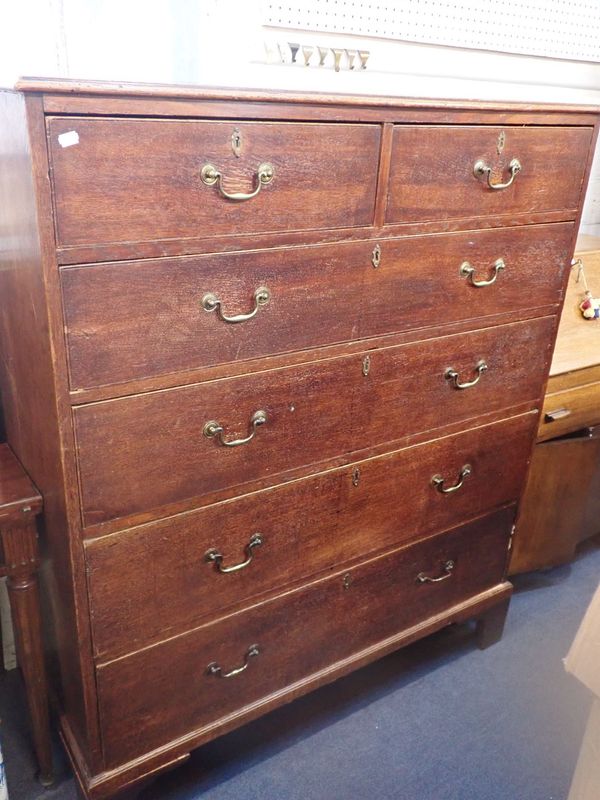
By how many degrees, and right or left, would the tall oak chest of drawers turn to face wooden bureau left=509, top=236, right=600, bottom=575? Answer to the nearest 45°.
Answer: approximately 90° to its left

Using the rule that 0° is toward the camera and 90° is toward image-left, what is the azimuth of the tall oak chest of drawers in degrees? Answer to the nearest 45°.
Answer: approximately 315°
